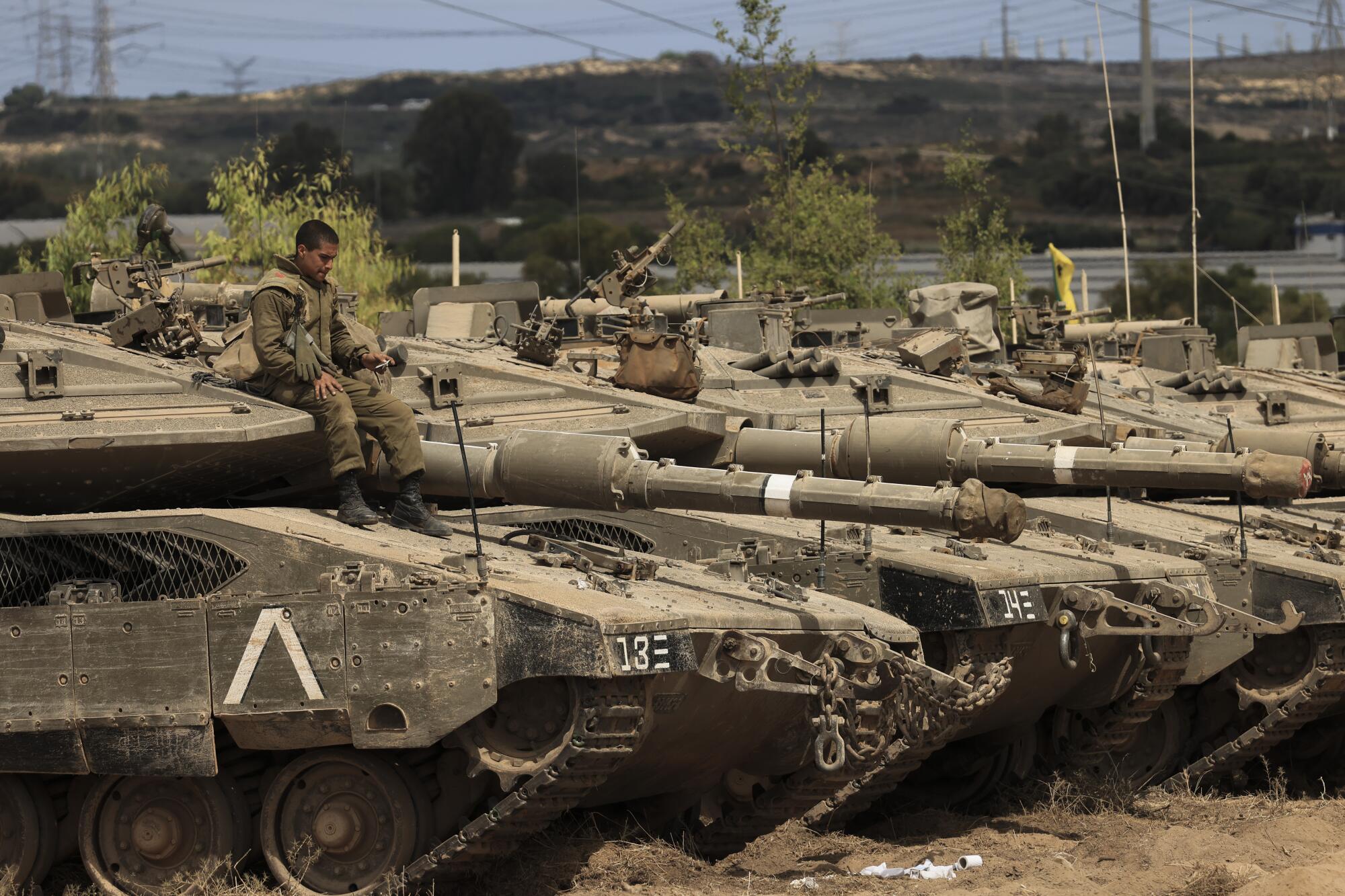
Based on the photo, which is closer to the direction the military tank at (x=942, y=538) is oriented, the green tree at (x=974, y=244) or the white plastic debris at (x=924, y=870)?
the white plastic debris

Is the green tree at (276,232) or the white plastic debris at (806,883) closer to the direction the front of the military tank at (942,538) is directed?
the white plastic debris

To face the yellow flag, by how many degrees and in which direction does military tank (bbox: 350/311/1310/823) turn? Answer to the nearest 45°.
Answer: approximately 135° to its left

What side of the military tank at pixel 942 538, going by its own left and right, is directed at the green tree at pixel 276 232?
back

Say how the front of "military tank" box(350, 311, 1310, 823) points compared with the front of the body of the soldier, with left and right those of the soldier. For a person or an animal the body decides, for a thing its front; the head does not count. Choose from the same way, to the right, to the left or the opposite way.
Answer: the same way

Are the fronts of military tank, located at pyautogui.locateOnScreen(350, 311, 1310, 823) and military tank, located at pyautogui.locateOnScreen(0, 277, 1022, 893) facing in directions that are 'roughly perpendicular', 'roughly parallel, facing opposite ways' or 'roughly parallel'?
roughly parallel

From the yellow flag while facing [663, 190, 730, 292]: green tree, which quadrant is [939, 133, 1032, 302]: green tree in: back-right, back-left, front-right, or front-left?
front-right

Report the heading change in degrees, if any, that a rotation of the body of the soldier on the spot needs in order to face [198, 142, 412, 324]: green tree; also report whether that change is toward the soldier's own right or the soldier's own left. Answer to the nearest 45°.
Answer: approximately 135° to the soldier's own left

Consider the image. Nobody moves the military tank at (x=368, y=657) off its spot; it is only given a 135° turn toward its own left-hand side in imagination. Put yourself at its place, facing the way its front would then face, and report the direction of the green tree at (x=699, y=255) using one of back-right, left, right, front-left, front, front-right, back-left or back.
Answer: front

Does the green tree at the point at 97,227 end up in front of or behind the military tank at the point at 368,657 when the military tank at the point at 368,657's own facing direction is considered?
behind

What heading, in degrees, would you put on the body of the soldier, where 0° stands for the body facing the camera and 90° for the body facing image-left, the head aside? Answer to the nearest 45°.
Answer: approximately 315°

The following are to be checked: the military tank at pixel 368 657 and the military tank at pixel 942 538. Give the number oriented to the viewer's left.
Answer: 0

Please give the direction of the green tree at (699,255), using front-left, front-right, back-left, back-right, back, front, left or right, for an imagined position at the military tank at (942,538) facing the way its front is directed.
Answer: back-left

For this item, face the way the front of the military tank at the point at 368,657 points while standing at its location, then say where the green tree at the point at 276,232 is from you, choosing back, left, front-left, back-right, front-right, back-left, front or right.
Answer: back-left

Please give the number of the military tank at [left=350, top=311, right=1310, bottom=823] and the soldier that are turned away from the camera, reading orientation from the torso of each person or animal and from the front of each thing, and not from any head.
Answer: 0
